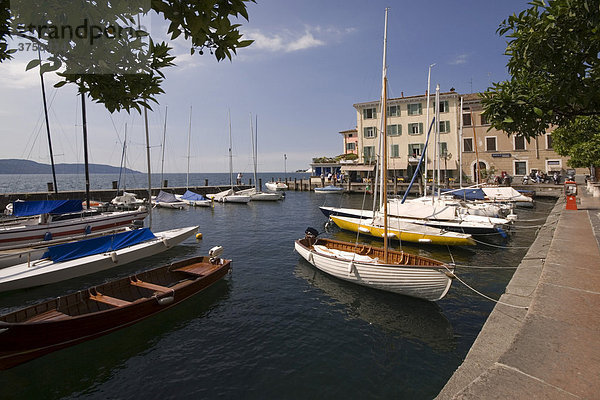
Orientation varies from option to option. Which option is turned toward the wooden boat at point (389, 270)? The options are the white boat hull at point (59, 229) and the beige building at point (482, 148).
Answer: the beige building

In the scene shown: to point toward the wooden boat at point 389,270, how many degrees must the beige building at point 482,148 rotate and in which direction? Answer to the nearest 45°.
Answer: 0° — it already faces it

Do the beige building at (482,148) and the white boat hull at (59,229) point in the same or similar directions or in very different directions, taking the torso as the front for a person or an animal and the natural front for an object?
very different directions

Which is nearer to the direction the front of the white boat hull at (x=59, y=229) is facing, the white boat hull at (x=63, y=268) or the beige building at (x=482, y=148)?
the beige building

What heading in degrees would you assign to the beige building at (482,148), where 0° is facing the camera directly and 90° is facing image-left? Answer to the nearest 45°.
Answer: approximately 0°
